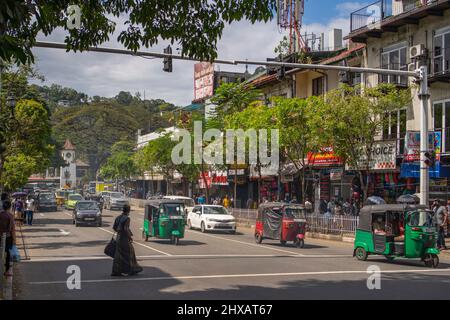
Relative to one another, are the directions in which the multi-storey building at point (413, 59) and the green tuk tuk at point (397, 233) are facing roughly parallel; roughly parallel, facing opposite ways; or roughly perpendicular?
roughly perpendicular

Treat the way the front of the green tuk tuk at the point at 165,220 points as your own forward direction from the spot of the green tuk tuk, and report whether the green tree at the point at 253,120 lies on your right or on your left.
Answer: on your left

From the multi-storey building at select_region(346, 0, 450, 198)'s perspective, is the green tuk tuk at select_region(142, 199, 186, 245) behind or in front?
in front

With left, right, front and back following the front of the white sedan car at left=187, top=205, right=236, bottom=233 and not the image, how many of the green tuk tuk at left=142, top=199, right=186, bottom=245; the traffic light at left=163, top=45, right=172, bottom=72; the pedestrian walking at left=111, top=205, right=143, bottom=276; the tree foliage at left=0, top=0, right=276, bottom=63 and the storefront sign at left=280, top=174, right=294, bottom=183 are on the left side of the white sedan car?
1

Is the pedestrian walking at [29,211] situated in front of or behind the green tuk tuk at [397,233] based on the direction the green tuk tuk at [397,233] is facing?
behind

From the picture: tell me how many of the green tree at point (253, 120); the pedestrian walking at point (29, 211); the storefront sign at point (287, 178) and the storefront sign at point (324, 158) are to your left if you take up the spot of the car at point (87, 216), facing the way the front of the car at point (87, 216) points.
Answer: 3

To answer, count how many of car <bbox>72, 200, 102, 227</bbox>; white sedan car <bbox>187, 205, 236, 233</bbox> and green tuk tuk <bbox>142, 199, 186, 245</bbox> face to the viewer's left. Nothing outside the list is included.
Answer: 0

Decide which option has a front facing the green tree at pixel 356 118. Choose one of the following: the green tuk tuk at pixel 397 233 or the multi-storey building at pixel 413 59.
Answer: the multi-storey building

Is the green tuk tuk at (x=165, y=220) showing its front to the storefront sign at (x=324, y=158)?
no

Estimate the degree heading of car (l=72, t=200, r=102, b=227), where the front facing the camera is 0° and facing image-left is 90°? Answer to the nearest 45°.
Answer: approximately 0°

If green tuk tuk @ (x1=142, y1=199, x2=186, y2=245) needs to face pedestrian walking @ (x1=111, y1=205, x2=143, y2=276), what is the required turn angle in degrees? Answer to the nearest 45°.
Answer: approximately 45° to its right

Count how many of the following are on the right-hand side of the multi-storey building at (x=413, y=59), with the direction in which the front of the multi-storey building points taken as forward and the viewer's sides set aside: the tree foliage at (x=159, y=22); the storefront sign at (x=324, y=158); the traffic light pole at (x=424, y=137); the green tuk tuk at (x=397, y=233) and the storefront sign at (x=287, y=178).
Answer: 2

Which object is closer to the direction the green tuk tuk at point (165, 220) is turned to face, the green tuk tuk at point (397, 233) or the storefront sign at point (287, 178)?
the green tuk tuk
